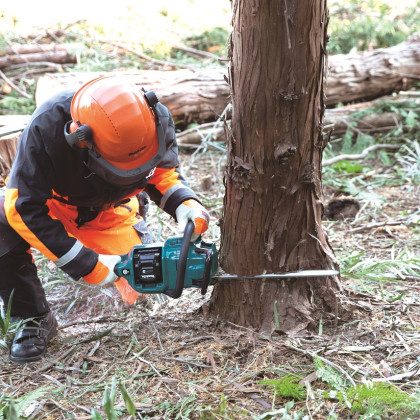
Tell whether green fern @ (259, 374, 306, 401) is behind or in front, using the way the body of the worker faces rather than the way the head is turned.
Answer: in front

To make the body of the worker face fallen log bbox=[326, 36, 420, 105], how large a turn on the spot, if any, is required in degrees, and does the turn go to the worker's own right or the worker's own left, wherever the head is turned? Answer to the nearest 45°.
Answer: approximately 90° to the worker's own left

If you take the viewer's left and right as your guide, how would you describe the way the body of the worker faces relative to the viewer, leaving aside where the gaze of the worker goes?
facing the viewer and to the right of the viewer

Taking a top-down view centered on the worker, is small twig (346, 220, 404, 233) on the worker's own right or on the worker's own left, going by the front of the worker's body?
on the worker's own left

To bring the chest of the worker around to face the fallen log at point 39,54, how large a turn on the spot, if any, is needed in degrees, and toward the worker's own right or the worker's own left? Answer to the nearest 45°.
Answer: approximately 135° to the worker's own left

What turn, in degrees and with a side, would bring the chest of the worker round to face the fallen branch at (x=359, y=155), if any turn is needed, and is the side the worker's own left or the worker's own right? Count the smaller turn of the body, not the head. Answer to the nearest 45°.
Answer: approximately 90° to the worker's own left

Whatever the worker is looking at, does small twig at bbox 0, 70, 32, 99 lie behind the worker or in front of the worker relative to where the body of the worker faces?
behind

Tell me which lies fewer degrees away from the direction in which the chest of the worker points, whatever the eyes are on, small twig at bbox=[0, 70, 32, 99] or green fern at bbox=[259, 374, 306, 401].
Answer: the green fern
